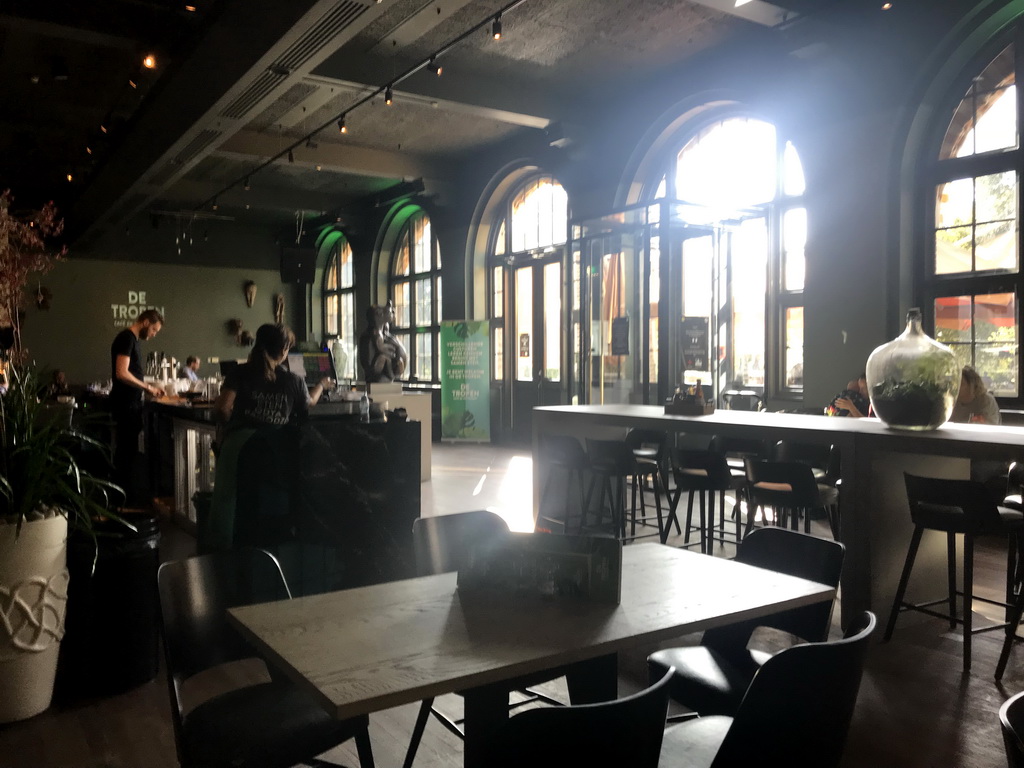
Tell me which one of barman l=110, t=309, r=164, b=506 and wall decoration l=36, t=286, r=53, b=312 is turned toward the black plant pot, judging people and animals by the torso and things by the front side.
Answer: the wall decoration

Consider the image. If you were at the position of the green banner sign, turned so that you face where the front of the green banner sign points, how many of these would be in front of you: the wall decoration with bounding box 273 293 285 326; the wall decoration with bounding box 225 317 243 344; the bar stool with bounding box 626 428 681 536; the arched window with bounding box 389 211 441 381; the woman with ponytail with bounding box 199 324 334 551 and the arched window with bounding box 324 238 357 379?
2

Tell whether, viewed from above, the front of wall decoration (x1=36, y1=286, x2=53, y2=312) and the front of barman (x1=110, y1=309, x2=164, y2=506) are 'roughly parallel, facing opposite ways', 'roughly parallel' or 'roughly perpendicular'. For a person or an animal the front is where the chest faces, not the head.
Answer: roughly perpendicular

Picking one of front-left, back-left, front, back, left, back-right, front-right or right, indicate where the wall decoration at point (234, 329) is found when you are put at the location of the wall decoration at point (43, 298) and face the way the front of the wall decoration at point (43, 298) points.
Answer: left

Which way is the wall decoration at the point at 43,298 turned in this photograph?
toward the camera

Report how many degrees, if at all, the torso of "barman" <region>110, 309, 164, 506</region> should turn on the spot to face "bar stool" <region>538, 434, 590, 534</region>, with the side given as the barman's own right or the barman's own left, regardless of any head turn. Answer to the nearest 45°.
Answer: approximately 45° to the barman's own right

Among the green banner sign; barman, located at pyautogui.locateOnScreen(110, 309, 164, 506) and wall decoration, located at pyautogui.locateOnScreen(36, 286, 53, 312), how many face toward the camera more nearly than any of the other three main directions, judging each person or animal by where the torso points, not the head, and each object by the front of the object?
2

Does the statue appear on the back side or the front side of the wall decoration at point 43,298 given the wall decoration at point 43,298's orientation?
on the front side

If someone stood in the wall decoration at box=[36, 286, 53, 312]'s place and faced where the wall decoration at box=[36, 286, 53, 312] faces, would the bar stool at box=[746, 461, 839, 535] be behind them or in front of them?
in front

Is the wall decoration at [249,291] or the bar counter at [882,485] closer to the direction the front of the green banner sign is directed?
the bar counter

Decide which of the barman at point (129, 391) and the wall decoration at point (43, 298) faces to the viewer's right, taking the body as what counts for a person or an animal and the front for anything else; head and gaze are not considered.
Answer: the barman

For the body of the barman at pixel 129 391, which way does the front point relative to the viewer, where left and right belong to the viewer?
facing to the right of the viewer

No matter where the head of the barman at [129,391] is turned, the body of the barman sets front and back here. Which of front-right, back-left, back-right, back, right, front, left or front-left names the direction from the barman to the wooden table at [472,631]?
right

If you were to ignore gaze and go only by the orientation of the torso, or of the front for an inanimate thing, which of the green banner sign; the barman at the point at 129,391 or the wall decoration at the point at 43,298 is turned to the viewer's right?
the barman

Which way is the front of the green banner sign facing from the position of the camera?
facing the viewer
